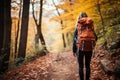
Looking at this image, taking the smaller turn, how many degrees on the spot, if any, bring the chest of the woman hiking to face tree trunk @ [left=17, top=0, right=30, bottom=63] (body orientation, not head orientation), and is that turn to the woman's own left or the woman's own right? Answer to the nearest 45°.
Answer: approximately 45° to the woman's own left

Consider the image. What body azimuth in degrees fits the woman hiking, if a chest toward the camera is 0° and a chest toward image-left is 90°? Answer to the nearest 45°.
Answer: approximately 180°
